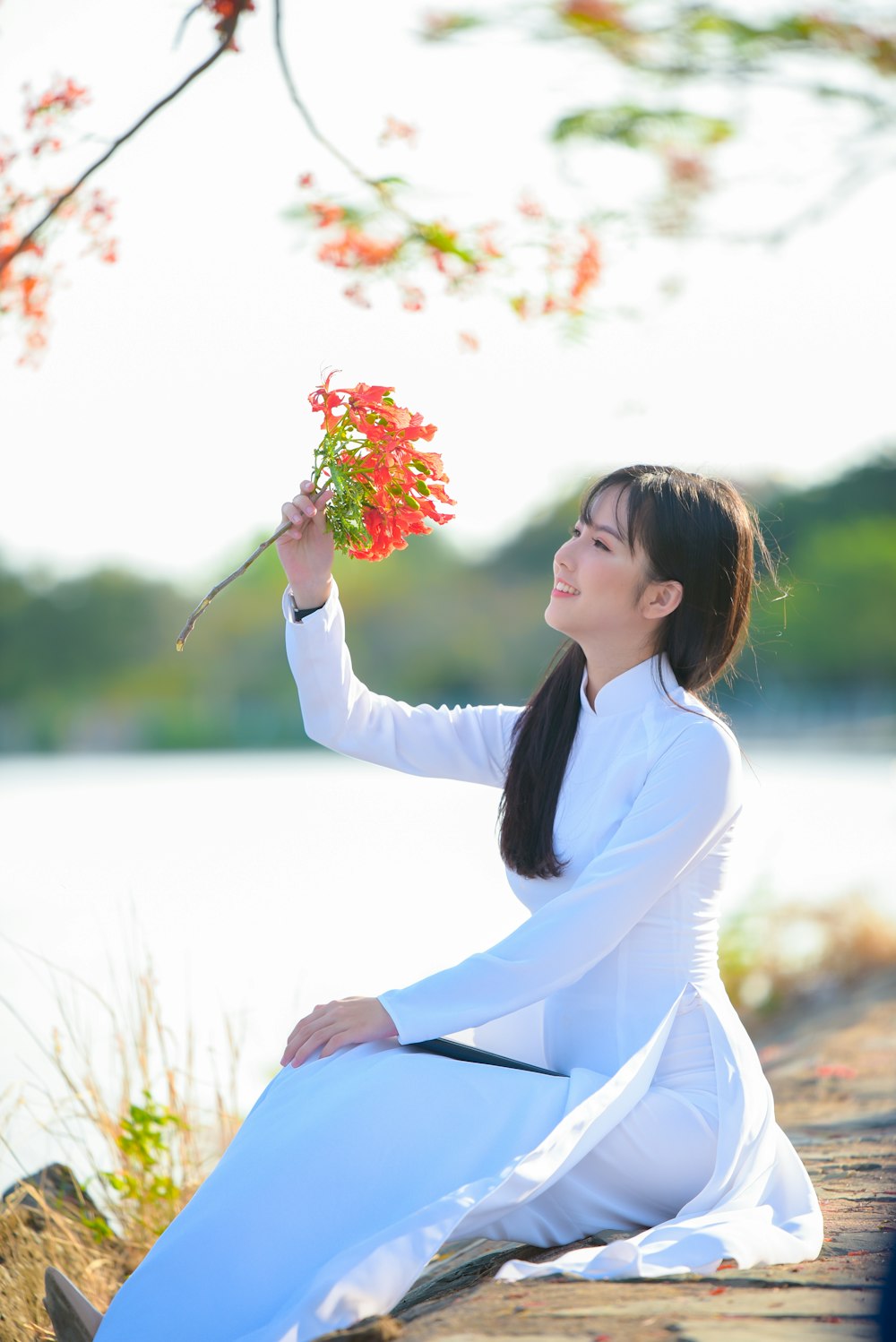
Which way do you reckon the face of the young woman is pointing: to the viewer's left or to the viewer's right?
to the viewer's left

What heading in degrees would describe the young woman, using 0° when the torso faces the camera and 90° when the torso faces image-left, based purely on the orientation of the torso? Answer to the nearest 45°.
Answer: approximately 90°
